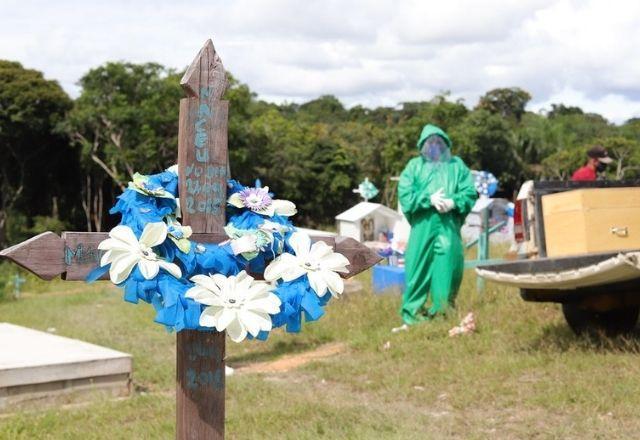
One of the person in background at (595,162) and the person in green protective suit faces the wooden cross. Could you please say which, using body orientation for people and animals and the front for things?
the person in green protective suit

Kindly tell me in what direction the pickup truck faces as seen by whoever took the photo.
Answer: facing away from the viewer and to the right of the viewer

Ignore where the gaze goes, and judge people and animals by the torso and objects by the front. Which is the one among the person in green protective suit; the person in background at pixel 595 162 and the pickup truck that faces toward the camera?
the person in green protective suit

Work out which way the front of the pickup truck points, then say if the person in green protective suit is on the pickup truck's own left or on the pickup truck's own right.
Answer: on the pickup truck's own left

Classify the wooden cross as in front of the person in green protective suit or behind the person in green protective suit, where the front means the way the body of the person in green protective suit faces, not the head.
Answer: in front

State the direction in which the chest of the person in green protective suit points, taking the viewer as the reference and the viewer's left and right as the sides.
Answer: facing the viewer

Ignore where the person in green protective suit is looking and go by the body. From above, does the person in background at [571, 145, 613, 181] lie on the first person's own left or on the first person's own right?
on the first person's own left

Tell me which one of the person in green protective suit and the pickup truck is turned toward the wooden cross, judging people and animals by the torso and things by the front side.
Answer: the person in green protective suit

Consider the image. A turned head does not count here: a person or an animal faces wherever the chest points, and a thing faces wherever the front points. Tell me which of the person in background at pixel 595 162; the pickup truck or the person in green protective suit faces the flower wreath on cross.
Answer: the person in green protective suit

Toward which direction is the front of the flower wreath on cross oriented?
toward the camera
